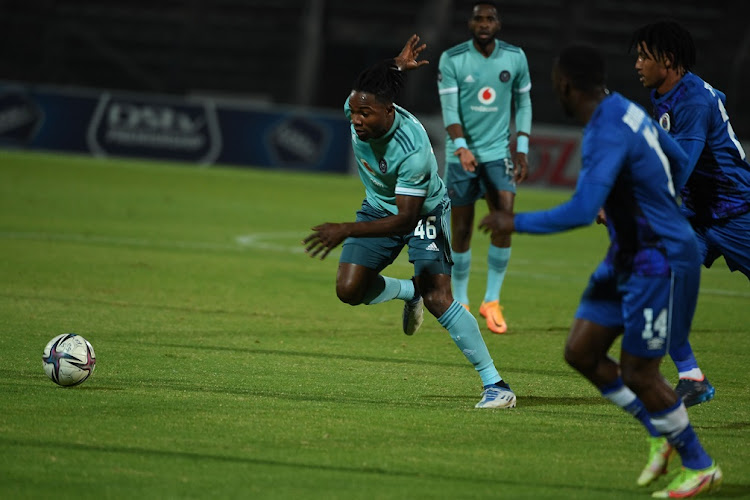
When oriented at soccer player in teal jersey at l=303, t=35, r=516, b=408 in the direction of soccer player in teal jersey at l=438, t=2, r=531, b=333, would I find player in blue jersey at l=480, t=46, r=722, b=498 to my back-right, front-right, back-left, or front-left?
back-right

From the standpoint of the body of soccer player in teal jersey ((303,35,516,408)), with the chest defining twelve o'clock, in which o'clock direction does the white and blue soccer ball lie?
The white and blue soccer ball is roughly at 1 o'clock from the soccer player in teal jersey.

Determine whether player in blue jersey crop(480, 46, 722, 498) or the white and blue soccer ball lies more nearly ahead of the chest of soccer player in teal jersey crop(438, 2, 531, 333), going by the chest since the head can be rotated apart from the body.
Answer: the player in blue jersey

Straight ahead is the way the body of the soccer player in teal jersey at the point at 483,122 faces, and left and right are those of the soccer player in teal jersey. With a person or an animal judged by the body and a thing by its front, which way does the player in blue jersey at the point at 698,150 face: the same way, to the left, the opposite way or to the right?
to the right

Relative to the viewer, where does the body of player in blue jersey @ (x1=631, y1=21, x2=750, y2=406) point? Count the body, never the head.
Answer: to the viewer's left

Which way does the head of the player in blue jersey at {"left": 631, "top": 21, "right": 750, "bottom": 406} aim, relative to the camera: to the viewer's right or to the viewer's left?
to the viewer's left

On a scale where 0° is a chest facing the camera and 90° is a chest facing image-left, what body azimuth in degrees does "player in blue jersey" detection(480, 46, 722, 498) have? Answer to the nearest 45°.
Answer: approximately 135°

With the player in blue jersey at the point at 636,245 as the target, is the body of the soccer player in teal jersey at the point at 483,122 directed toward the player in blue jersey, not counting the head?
yes
